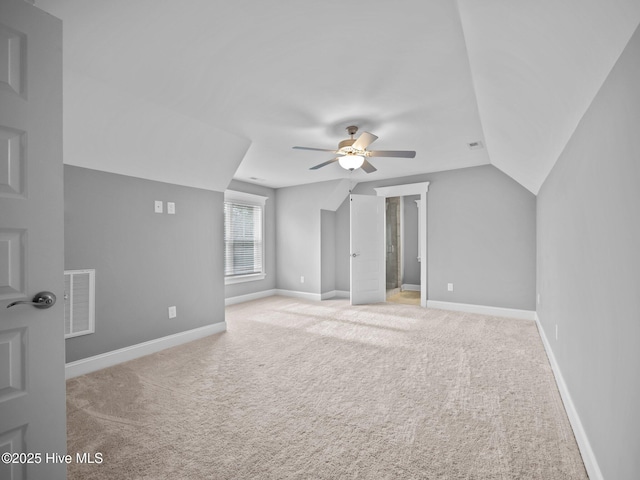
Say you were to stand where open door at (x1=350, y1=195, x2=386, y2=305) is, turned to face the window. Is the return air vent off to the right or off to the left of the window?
left

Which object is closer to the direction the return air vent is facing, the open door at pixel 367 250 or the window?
the open door

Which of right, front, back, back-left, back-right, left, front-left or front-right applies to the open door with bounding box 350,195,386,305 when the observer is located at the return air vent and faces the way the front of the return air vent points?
front-left

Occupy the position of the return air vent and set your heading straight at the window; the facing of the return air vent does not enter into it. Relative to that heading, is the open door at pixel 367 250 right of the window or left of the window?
right

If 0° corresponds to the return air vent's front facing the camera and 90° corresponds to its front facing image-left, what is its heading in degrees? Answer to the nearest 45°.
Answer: approximately 315°

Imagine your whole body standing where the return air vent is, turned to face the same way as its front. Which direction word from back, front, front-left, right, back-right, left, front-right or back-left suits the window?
left

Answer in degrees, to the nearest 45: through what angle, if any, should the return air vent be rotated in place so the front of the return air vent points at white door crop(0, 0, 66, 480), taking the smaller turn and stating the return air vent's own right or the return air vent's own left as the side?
approximately 45° to the return air vent's own right
